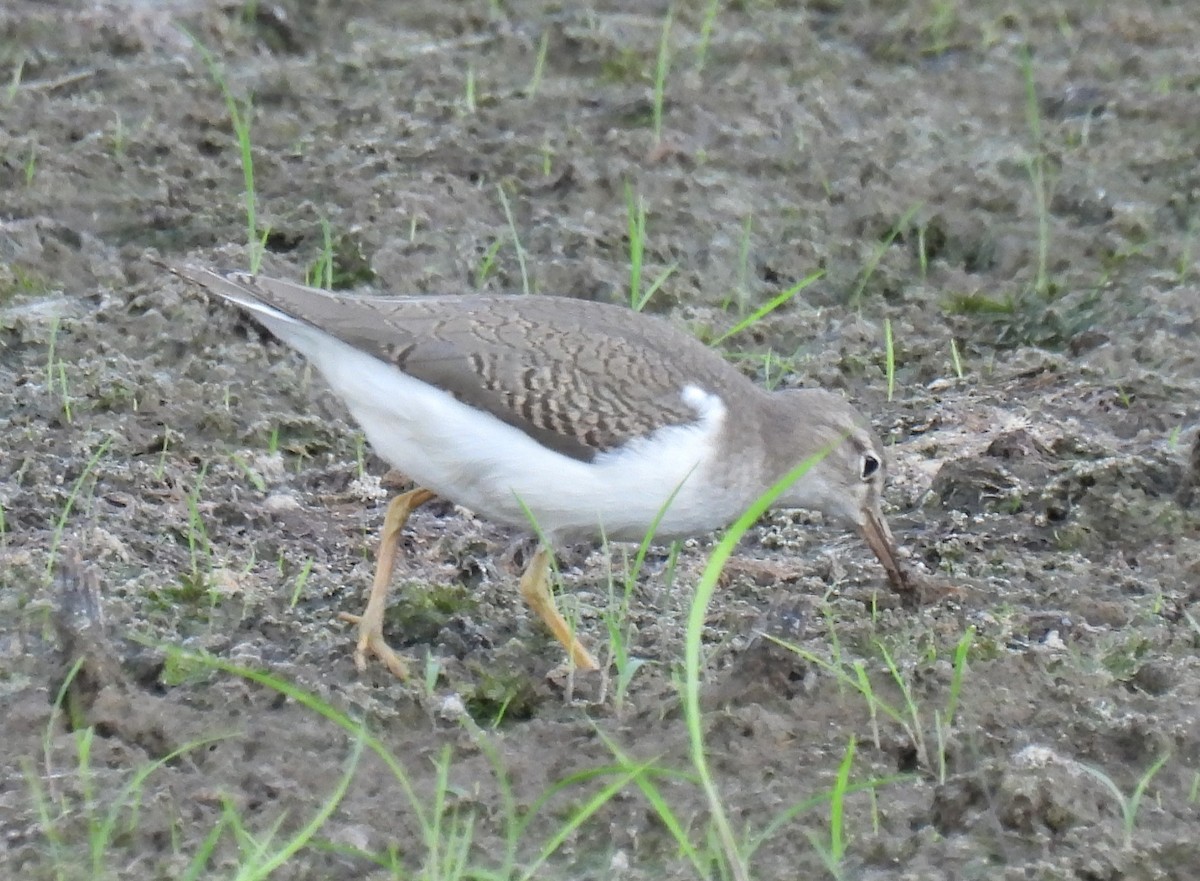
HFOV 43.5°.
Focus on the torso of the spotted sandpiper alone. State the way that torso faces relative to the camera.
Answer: to the viewer's right
